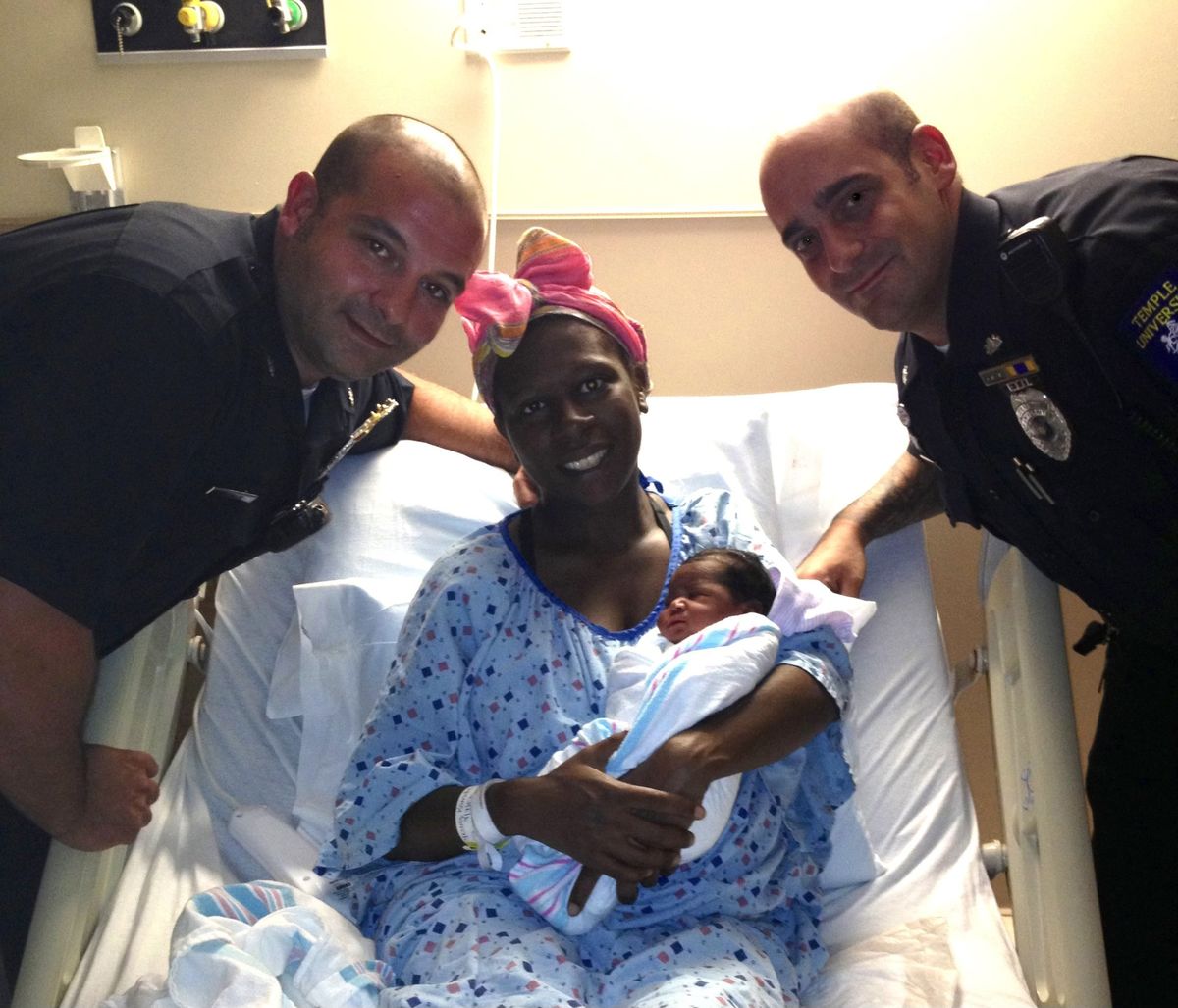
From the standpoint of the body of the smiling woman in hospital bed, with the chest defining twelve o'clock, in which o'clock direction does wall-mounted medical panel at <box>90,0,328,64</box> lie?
The wall-mounted medical panel is roughly at 5 o'clock from the smiling woman in hospital bed.

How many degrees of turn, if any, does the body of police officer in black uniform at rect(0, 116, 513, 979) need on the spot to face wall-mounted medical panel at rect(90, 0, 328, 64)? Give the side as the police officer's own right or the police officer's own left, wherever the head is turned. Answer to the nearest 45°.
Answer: approximately 135° to the police officer's own left

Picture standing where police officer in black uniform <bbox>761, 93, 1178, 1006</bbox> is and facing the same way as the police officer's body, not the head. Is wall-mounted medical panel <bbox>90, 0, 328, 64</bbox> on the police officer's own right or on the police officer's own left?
on the police officer's own right

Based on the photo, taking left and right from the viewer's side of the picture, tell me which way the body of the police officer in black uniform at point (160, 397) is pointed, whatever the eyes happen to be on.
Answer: facing the viewer and to the right of the viewer

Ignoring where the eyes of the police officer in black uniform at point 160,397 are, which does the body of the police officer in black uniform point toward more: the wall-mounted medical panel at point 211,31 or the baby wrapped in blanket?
the baby wrapped in blanket

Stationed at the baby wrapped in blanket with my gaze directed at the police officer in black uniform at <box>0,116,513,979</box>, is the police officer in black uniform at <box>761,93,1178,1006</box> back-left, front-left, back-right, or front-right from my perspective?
back-right

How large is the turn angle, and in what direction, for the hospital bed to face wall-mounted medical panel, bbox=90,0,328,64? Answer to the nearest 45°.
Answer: approximately 135° to its right

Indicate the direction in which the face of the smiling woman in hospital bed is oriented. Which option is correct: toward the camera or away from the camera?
toward the camera

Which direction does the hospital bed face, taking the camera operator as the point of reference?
facing the viewer

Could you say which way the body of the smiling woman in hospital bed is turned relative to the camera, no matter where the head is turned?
toward the camera
